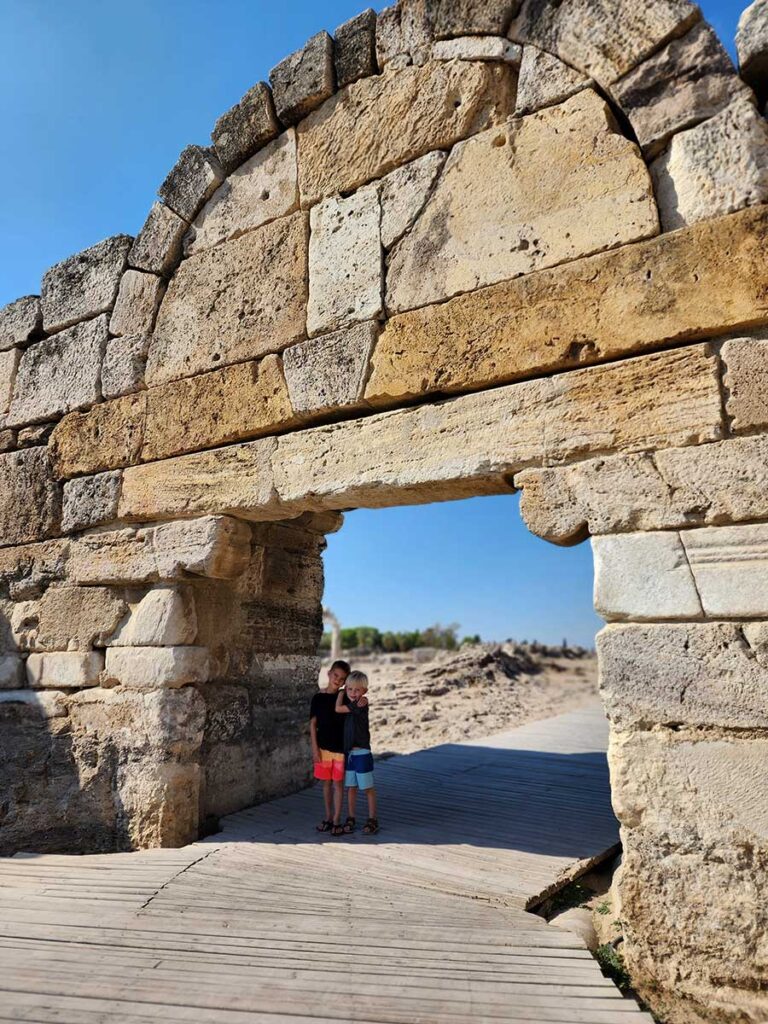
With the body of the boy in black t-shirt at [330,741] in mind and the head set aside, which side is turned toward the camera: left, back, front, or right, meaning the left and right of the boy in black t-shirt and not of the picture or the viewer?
front
